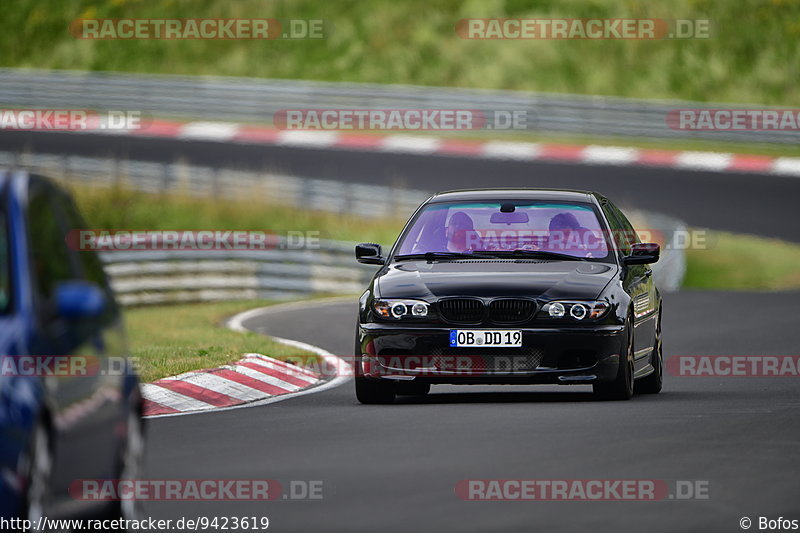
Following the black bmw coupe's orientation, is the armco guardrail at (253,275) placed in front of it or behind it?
behind

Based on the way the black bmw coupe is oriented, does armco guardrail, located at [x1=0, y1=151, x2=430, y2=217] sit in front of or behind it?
behind

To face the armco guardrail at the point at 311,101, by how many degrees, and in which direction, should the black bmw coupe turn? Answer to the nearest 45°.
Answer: approximately 180°

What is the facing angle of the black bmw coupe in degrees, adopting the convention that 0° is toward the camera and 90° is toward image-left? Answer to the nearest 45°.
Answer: approximately 0°
